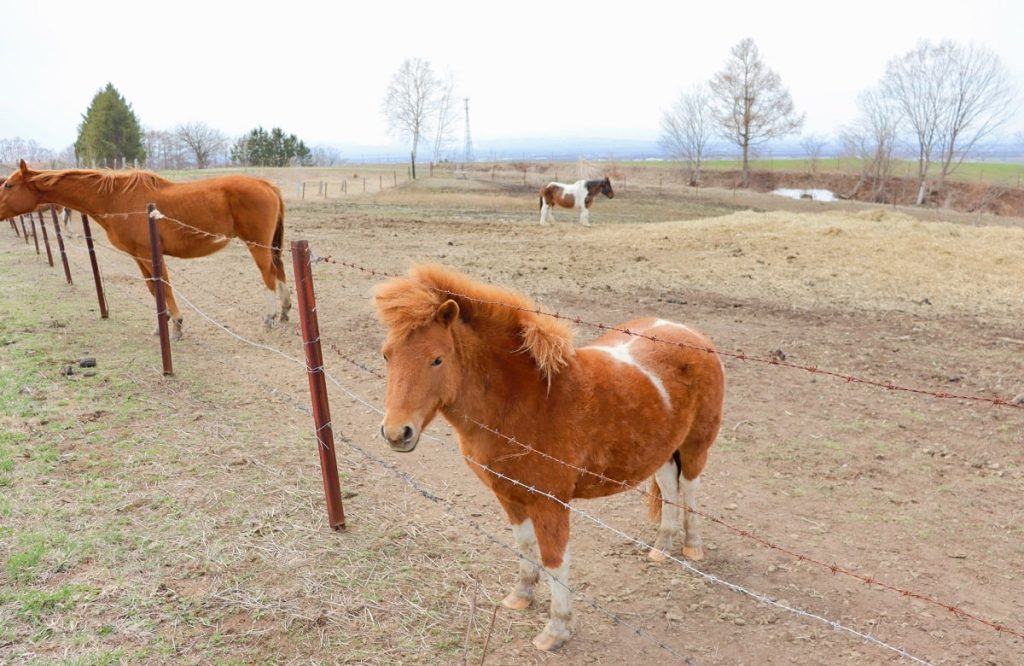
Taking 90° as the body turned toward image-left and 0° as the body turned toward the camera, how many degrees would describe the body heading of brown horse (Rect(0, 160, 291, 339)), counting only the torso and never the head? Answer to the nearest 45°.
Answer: approximately 90°

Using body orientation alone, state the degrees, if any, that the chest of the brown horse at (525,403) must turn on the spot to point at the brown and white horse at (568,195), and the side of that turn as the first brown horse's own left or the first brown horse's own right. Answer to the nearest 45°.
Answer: approximately 135° to the first brown horse's own right

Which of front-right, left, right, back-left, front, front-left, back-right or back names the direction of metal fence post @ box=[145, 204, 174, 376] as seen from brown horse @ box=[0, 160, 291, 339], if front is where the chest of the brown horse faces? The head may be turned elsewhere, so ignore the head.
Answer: left

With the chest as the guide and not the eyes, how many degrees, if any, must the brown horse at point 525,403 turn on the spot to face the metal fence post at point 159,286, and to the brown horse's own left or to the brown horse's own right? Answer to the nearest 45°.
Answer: approximately 90° to the brown horse's own right

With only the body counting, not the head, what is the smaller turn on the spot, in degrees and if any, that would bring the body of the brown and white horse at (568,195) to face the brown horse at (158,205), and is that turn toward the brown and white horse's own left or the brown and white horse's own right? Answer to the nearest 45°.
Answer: approximately 90° to the brown and white horse's own right

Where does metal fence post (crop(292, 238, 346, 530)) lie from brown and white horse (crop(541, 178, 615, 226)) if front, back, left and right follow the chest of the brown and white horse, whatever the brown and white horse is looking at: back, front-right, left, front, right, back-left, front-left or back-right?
right

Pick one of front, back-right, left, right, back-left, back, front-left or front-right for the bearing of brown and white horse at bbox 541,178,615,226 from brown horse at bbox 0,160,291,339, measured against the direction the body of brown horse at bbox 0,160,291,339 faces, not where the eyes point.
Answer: back-right

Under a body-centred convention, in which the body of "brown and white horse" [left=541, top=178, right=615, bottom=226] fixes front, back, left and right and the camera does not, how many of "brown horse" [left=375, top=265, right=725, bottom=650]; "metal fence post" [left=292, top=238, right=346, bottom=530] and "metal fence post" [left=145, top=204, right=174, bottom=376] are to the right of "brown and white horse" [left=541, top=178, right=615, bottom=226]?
3

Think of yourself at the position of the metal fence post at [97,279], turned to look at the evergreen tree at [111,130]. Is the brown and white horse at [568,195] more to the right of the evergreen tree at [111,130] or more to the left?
right

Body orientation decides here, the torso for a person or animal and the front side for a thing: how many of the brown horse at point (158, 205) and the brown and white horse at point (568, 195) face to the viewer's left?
1

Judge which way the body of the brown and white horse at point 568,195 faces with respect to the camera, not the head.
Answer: to the viewer's right

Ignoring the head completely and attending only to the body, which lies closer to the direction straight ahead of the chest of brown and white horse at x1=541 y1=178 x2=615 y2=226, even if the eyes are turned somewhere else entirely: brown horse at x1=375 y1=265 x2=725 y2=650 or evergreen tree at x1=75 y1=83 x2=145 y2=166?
the brown horse

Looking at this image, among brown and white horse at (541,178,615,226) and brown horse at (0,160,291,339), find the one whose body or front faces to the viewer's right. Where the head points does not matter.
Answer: brown and white horse at (541,178,615,226)

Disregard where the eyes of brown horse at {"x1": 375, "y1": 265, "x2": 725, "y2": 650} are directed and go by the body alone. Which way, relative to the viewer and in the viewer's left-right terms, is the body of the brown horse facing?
facing the viewer and to the left of the viewer
